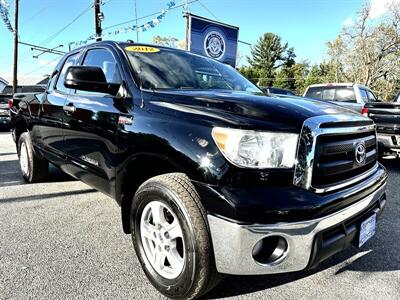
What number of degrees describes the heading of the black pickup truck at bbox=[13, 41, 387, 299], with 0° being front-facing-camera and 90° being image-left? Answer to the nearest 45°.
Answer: approximately 315°

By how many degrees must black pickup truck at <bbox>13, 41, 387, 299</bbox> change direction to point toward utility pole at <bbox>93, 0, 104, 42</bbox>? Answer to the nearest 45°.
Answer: approximately 135° to its left

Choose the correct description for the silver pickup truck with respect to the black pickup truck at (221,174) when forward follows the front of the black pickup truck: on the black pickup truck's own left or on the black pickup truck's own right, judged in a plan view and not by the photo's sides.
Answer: on the black pickup truck's own left

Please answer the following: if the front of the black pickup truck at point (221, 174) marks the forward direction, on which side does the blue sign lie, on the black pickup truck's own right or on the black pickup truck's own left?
on the black pickup truck's own left

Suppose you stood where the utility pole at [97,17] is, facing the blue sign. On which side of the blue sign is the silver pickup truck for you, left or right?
right

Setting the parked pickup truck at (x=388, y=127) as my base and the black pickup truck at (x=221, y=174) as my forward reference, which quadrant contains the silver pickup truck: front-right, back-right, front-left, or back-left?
back-right

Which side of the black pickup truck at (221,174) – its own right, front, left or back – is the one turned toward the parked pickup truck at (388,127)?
left
